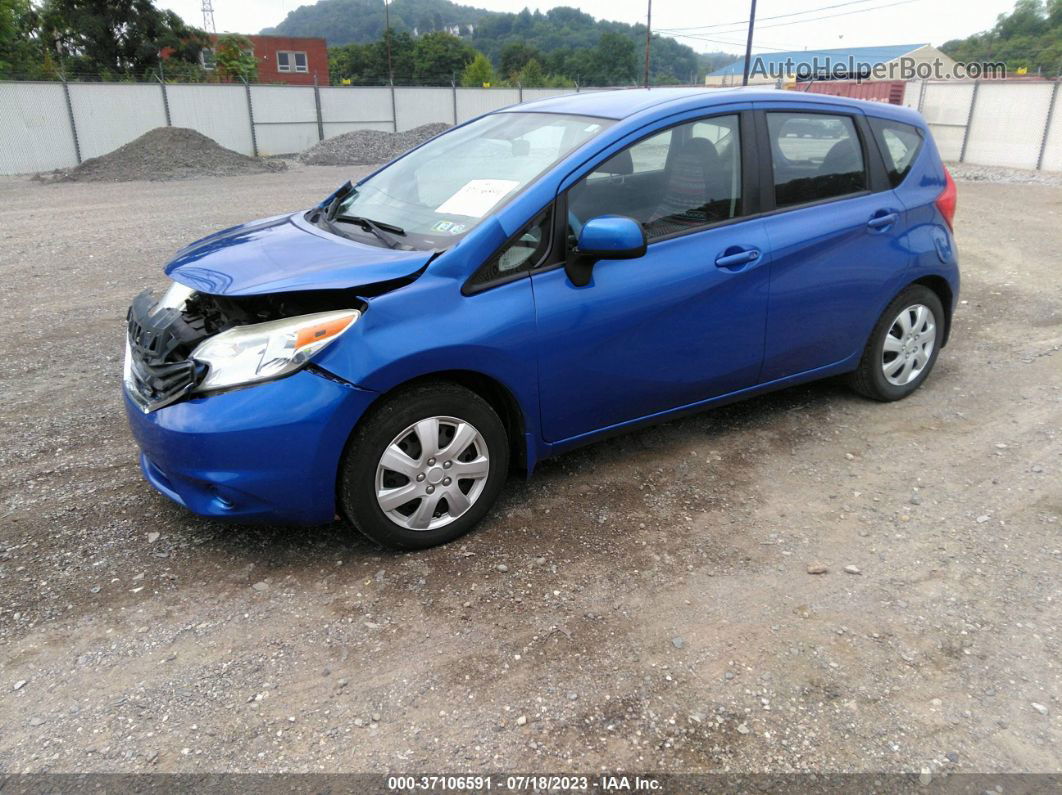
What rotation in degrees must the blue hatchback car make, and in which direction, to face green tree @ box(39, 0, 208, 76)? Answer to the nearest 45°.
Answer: approximately 90° to its right

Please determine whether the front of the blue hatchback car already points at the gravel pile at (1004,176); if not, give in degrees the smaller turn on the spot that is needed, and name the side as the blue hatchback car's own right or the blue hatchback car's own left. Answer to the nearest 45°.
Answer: approximately 180°

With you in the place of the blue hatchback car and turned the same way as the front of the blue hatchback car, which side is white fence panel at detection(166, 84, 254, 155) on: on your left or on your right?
on your right

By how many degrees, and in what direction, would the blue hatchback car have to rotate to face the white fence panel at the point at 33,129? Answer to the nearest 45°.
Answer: approximately 90° to its right

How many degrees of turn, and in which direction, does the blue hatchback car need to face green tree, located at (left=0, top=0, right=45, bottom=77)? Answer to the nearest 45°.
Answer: approximately 90° to its right

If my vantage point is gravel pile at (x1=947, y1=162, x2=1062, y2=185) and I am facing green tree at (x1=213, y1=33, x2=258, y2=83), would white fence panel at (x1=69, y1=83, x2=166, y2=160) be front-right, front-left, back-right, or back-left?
front-left

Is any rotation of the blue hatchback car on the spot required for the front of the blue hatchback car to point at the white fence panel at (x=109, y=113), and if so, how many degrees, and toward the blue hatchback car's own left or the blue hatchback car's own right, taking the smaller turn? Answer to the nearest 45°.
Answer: approximately 90° to the blue hatchback car's own right

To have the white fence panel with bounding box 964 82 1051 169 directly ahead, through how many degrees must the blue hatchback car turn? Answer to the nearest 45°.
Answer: approximately 180°

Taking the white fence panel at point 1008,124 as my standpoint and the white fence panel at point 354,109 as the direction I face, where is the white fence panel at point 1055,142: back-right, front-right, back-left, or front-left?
back-left

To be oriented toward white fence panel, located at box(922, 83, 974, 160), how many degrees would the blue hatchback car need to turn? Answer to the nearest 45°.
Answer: approximately 180°

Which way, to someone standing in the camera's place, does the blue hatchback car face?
facing the viewer and to the left of the viewer

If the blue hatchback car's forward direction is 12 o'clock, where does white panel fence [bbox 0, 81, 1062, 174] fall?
The white panel fence is roughly at 4 o'clock from the blue hatchback car.

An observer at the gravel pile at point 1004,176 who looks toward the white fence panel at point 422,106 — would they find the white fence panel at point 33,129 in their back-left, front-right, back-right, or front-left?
front-left

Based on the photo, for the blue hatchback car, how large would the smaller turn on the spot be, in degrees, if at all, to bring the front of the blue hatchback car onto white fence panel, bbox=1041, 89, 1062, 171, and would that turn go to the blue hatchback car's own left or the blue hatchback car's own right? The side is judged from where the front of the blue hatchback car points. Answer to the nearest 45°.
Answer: approximately 180°

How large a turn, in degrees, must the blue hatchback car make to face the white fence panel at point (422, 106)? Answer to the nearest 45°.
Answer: approximately 135° to its right

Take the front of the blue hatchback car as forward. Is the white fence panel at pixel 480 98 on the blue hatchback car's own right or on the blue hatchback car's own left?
on the blue hatchback car's own right
